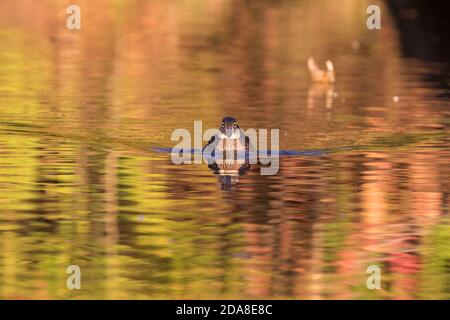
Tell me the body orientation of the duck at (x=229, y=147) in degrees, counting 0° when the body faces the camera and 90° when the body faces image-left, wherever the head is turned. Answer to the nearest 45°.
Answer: approximately 0°

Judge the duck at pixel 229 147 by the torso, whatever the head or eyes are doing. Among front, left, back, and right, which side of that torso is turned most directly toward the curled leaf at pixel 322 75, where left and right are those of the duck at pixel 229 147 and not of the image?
back
